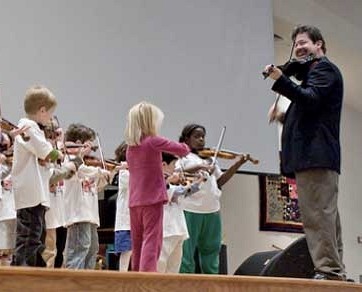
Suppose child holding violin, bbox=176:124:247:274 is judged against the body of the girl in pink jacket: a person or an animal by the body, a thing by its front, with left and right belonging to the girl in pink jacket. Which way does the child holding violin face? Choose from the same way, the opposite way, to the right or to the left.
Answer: to the right

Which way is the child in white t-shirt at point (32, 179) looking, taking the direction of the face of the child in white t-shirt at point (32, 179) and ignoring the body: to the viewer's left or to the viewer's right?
to the viewer's right

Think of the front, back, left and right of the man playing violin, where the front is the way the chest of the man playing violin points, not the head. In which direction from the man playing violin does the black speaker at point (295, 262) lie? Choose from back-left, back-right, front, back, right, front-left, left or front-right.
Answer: right

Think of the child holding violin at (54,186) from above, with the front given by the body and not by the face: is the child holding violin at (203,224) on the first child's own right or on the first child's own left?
on the first child's own left

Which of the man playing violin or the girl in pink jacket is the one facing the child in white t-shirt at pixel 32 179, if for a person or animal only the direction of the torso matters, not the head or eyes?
the man playing violin

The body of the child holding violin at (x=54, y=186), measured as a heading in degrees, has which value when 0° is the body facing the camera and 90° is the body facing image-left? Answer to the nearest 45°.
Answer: approximately 315°

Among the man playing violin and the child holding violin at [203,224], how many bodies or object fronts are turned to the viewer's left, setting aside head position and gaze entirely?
1

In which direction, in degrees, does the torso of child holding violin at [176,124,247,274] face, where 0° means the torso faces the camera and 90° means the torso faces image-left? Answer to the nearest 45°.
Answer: approximately 315°

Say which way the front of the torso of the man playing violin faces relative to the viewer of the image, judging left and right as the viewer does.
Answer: facing to the left of the viewer

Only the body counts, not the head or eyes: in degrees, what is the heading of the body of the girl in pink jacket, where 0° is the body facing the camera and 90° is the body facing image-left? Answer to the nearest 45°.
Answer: approximately 225°
